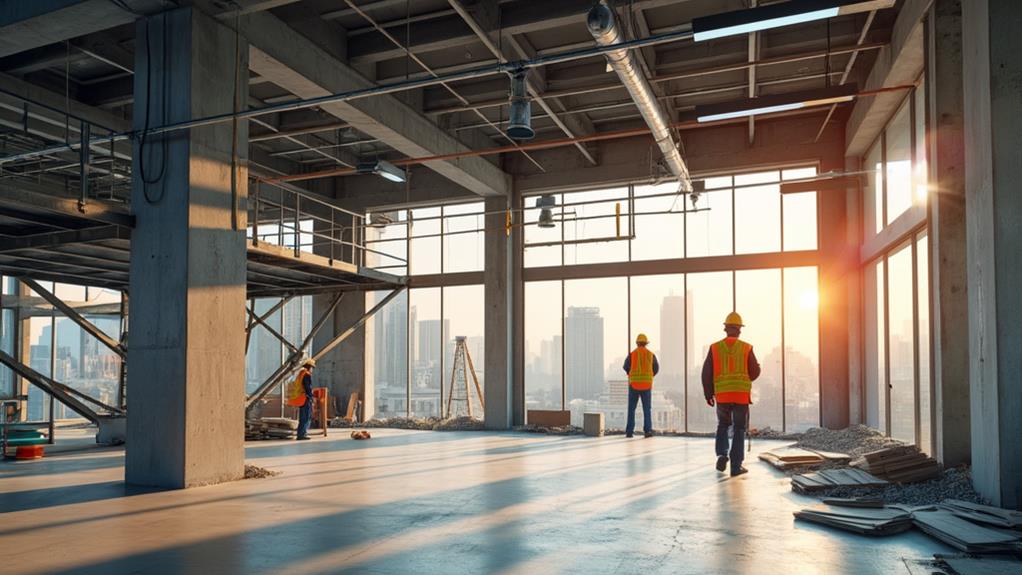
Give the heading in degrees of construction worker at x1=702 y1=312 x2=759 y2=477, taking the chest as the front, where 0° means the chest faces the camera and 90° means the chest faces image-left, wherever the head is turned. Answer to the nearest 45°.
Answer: approximately 180°

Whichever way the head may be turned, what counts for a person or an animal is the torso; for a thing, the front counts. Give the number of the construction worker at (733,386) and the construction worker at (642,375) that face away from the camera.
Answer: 2

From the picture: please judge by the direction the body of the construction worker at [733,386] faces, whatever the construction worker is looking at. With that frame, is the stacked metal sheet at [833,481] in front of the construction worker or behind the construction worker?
behind

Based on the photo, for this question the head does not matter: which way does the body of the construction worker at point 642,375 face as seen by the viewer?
away from the camera

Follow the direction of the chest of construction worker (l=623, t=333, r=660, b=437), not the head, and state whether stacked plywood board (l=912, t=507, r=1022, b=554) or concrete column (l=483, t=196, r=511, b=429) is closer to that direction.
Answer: the concrete column

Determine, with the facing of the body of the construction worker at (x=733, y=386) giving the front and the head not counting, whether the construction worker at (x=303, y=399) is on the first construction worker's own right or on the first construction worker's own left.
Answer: on the first construction worker's own left

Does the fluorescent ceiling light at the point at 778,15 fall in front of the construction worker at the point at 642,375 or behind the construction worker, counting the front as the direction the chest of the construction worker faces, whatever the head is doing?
behind

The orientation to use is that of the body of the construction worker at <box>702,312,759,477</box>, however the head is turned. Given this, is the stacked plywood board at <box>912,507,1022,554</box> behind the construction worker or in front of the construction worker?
behind

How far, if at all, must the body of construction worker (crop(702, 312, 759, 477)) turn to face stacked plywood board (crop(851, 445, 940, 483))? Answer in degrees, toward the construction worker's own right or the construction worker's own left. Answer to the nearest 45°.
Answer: approximately 135° to the construction worker's own right

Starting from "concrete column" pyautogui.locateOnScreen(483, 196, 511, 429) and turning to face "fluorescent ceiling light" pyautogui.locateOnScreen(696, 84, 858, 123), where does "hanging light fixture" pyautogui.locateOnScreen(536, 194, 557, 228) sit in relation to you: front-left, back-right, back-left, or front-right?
front-left

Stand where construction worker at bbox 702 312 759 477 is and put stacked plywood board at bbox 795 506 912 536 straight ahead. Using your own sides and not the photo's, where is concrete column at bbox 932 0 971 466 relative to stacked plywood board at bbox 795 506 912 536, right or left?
left

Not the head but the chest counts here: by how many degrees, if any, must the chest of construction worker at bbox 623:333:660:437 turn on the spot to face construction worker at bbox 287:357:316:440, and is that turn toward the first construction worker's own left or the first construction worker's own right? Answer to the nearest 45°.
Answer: approximately 90° to the first construction worker's own left

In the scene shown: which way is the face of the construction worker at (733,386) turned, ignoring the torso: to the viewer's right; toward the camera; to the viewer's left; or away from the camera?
away from the camera

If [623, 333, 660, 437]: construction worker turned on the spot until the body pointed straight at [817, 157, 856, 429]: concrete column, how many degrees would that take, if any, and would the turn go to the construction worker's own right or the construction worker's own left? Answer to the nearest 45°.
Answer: approximately 90° to the construction worker's own right

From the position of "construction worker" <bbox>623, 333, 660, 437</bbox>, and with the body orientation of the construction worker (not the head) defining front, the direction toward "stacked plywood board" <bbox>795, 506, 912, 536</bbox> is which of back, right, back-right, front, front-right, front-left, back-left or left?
back

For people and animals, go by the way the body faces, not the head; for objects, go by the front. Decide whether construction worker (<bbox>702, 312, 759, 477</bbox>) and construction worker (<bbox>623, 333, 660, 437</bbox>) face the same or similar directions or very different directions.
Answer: same or similar directions
